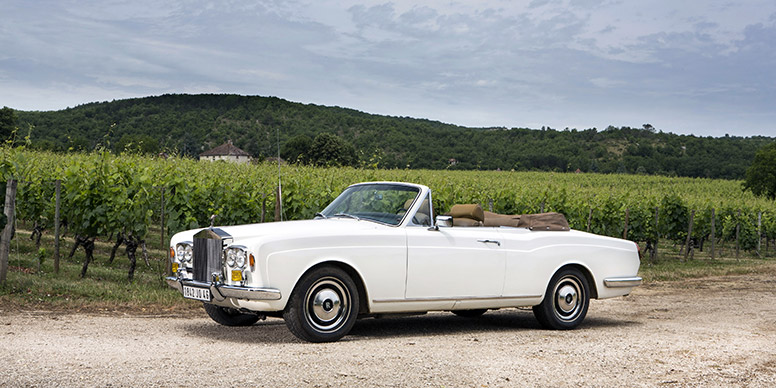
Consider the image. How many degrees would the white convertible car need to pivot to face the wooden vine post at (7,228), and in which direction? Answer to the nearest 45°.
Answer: approximately 90° to its right

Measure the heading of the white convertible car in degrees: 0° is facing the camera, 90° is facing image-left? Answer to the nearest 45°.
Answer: approximately 45°
